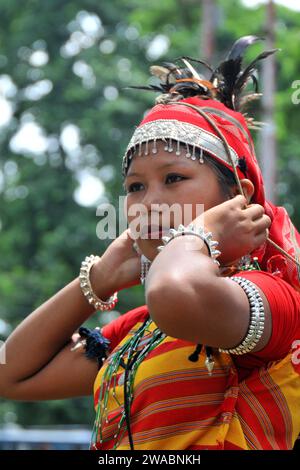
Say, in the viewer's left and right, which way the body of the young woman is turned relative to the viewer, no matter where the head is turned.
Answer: facing the viewer and to the left of the viewer

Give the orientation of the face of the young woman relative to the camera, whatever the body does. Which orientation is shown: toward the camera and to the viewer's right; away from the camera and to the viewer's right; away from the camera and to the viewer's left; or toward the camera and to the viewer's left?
toward the camera and to the viewer's left
